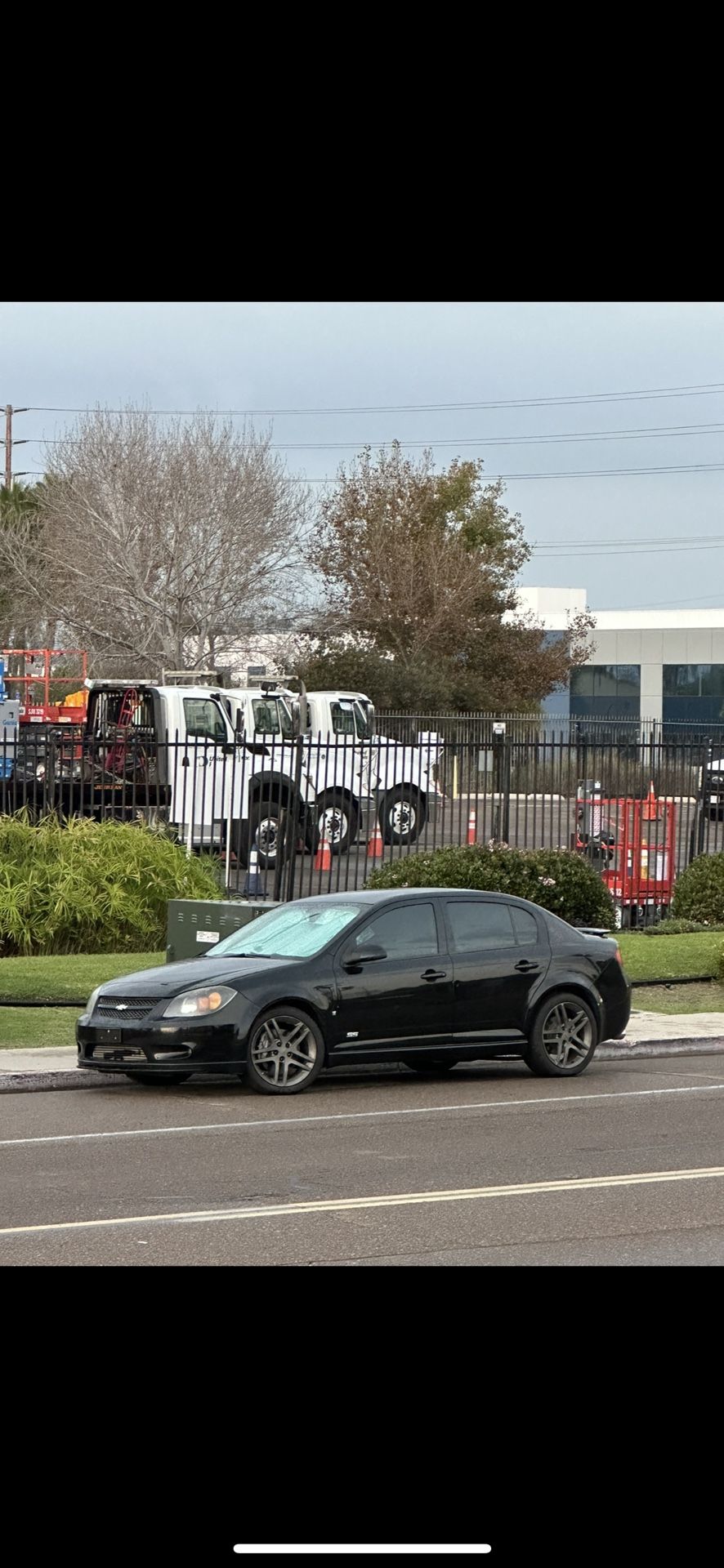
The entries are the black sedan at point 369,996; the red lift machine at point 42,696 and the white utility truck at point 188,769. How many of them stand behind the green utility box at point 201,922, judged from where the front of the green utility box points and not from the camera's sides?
2

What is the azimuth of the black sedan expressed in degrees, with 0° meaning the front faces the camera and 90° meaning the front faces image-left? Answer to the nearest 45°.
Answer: approximately 45°

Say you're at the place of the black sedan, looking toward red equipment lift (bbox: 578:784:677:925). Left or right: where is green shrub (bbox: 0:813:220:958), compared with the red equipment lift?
left

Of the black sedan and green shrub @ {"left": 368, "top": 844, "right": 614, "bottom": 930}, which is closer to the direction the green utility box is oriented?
the black sedan

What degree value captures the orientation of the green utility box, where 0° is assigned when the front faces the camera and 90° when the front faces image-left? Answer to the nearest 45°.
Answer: approximately 0°

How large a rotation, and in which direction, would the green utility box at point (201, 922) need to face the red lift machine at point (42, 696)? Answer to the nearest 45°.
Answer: approximately 180°

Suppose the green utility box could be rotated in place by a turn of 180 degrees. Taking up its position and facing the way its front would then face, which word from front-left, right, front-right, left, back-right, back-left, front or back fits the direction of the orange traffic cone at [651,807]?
front-right
